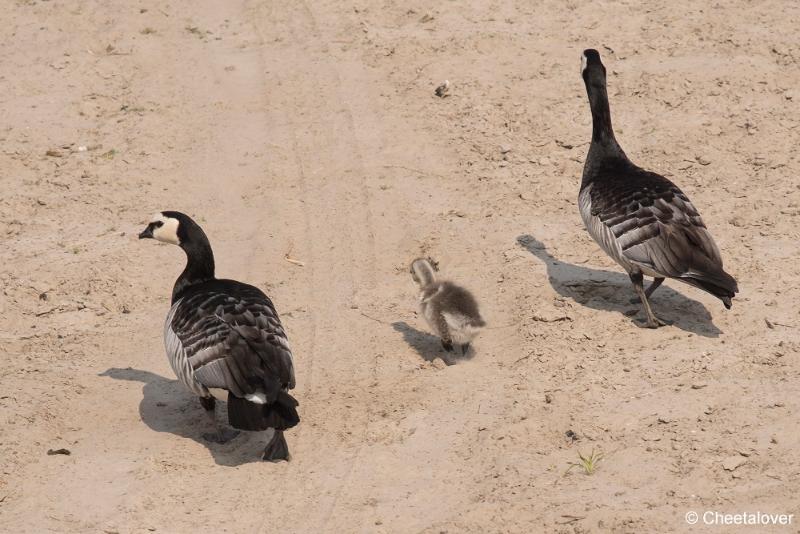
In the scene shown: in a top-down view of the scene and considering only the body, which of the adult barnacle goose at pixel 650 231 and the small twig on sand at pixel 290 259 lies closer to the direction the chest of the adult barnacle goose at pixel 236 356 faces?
the small twig on sand

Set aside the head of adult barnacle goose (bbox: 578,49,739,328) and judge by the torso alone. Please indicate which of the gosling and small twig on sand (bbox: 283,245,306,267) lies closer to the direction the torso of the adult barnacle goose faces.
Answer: the small twig on sand

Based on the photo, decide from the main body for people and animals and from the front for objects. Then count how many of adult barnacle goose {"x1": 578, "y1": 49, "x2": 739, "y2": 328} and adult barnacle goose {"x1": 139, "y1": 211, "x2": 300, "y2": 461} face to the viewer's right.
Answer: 0

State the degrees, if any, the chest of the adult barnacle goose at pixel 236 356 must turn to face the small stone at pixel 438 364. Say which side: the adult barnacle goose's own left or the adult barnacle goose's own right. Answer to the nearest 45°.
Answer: approximately 135° to the adult barnacle goose's own right

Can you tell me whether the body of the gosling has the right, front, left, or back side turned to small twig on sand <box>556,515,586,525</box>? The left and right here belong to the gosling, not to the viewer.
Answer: back

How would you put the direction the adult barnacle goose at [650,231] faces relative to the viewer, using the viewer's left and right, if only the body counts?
facing away from the viewer and to the left of the viewer

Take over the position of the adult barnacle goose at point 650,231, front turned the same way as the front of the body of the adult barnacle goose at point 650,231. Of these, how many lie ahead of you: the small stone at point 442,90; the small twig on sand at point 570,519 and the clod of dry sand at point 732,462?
1

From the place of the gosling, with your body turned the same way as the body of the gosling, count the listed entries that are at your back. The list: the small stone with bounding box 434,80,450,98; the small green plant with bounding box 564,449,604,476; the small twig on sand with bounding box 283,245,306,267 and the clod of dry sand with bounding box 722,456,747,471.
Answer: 2

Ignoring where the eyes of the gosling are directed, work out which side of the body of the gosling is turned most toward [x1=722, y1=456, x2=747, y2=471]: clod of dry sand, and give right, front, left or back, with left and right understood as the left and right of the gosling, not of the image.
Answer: back

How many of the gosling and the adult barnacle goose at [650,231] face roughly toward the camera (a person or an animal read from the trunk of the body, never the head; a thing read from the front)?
0

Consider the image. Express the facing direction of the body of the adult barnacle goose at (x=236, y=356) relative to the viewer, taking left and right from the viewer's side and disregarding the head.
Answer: facing away from the viewer and to the left of the viewer

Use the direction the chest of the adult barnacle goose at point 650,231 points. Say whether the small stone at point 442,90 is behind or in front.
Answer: in front
